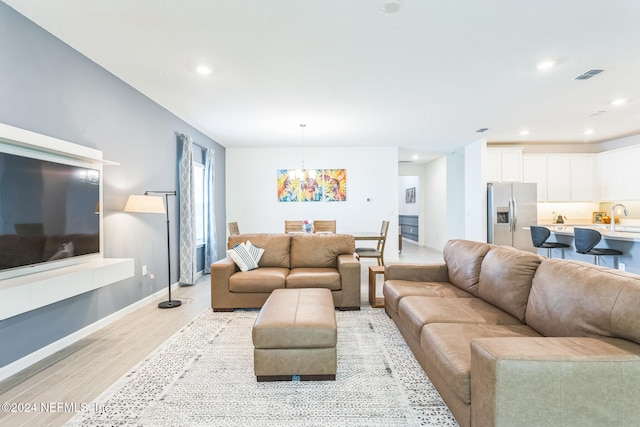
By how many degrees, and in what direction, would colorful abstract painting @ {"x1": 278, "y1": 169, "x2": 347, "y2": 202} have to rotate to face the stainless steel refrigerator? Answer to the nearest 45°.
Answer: approximately 90° to its left

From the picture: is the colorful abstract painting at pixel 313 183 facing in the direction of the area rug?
yes

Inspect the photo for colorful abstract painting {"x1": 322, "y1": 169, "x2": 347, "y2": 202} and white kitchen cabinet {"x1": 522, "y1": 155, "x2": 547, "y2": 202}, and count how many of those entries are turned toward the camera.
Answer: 2

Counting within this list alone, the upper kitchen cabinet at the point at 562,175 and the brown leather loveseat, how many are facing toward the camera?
2

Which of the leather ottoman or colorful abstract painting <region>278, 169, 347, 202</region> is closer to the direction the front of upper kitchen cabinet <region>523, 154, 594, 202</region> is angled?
the leather ottoman

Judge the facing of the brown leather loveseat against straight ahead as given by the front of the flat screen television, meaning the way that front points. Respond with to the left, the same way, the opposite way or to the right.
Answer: to the right

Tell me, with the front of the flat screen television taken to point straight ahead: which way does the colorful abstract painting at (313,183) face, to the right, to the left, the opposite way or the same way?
to the right

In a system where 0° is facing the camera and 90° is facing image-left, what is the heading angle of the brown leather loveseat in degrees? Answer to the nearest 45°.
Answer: approximately 0°

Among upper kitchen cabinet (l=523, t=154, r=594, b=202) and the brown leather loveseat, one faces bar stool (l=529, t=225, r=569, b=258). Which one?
the upper kitchen cabinet

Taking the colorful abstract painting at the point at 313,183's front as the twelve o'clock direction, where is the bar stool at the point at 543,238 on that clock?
The bar stool is roughly at 10 o'clock from the colorful abstract painting.

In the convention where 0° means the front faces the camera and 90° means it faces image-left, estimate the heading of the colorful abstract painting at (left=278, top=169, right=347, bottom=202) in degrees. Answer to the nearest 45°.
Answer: approximately 0°
